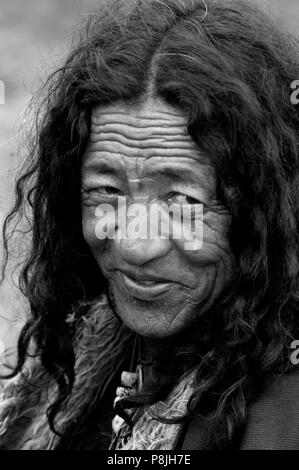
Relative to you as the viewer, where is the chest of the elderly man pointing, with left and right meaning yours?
facing the viewer and to the left of the viewer
